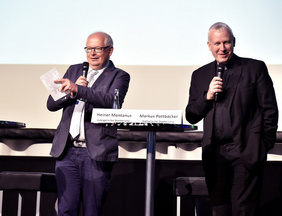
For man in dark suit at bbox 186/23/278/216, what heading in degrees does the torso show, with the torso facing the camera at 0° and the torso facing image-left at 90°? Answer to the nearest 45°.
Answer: approximately 45°

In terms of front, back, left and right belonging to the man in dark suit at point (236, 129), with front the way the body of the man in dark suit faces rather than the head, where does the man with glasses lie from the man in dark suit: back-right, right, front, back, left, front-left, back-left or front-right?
front-right

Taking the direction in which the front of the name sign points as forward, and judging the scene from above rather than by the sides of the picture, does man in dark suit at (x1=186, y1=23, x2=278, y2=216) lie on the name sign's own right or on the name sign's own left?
on the name sign's own left

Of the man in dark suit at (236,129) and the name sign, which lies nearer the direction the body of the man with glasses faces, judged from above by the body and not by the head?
the name sign

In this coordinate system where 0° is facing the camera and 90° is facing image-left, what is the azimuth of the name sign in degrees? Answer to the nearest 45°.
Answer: approximately 0°

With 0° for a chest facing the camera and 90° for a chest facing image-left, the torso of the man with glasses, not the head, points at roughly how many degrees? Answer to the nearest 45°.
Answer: approximately 45°

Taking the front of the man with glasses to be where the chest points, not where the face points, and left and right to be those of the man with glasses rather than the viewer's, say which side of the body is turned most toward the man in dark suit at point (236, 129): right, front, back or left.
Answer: left
